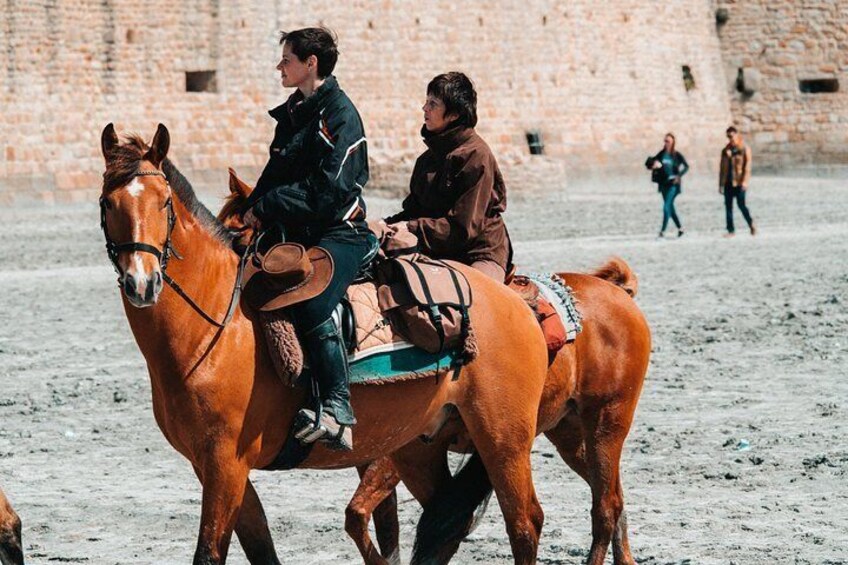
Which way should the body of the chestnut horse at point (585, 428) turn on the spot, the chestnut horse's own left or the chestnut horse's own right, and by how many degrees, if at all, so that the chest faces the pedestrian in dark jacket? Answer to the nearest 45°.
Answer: approximately 90° to the chestnut horse's own right

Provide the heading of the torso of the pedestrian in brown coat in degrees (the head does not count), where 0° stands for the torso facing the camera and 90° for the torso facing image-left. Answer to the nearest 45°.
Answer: approximately 45°

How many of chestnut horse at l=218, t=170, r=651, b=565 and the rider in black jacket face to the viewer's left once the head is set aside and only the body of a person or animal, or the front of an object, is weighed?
2

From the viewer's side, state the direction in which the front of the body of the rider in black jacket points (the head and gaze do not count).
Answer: to the viewer's left

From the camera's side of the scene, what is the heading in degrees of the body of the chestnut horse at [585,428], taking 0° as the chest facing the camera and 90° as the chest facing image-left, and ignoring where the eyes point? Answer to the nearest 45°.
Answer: approximately 90°

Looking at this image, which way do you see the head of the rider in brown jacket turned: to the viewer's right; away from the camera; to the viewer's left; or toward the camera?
to the viewer's left

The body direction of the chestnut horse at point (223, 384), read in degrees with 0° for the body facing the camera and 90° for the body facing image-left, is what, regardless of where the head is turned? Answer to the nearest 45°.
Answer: approximately 45°

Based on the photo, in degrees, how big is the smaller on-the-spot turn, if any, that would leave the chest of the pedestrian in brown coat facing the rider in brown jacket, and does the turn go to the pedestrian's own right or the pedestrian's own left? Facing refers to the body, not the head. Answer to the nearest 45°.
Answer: approximately 45° to the pedestrian's own left

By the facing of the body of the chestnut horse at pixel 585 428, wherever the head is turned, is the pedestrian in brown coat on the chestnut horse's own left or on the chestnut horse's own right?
on the chestnut horse's own right

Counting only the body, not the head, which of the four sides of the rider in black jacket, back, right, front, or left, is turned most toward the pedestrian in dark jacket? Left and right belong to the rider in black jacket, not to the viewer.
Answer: right

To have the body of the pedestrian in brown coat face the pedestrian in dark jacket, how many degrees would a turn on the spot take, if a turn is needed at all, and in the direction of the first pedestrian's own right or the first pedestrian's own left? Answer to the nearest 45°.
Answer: approximately 45° to the first pedestrian's own right
